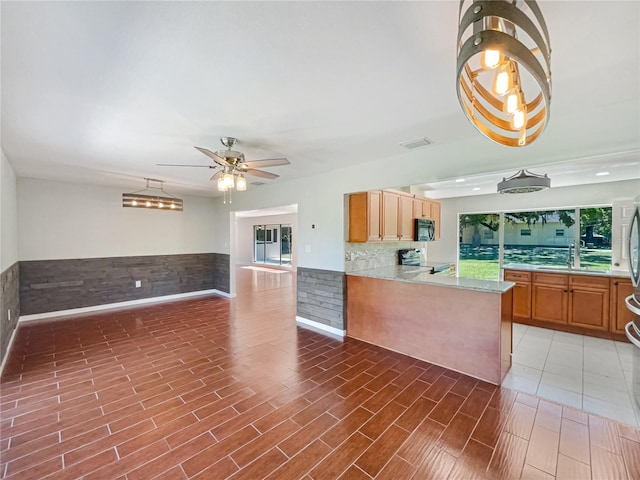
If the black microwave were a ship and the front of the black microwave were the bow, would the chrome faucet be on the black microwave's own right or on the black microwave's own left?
on the black microwave's own left

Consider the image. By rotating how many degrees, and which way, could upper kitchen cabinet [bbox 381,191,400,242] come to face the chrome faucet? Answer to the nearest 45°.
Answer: approximately 90° to its left

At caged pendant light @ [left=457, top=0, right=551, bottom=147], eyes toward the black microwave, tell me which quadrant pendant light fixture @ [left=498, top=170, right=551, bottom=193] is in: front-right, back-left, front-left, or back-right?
front-right

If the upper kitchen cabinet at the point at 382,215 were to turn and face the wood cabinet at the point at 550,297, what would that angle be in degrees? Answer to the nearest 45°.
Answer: approximately 45° to its left

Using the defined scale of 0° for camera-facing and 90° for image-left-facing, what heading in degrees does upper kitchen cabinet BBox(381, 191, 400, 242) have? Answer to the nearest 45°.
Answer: approximately 315°

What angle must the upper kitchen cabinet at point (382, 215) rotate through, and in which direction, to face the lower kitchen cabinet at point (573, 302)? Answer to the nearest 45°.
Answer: approximately 45° to its left

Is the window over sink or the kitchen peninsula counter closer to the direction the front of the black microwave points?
the kitchen peninsula counter

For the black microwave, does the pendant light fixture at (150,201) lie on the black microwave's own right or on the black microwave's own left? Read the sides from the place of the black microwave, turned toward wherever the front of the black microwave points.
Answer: on the black microwave's own right

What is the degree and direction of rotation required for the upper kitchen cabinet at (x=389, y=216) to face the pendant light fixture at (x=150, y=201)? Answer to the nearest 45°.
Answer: approximately 135° to its right

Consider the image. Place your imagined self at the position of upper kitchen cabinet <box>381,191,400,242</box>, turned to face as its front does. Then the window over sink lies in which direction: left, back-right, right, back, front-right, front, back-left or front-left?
left

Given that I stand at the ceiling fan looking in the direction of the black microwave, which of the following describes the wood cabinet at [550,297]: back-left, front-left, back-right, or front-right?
front-right

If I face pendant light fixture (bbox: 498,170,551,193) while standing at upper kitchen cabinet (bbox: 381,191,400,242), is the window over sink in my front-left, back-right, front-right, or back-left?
front-left

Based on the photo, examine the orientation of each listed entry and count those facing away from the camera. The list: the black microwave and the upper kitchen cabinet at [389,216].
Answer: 0

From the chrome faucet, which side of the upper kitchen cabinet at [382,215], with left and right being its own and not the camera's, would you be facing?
left

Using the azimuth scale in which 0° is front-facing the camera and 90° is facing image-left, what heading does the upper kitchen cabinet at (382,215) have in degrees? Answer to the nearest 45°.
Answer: approximately 315°

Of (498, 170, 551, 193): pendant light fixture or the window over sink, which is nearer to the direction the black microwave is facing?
the pendant light fixture

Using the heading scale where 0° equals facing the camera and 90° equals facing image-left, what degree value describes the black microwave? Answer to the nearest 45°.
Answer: approximately 315°

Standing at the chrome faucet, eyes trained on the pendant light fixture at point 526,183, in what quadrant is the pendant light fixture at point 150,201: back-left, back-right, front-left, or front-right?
front-right
